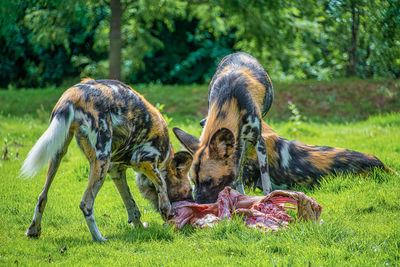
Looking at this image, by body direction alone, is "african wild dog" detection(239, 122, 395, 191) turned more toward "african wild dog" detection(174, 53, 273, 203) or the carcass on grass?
the african wild dog

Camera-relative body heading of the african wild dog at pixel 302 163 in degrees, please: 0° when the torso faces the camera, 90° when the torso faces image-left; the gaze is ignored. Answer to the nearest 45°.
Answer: approximately 90°

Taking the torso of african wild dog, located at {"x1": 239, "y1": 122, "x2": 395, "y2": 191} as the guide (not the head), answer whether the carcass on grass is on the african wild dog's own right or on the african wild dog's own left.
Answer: on the african wild dog's own left

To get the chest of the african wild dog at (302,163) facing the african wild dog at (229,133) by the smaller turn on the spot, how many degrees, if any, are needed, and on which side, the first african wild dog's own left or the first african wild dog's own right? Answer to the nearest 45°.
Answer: approximately 45° to the first african wild dog's own left

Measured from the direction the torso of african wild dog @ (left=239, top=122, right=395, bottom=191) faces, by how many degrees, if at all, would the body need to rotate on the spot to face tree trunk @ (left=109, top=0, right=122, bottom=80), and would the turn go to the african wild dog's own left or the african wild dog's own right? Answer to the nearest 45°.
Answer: approximately 45° to the african wild dog's own right

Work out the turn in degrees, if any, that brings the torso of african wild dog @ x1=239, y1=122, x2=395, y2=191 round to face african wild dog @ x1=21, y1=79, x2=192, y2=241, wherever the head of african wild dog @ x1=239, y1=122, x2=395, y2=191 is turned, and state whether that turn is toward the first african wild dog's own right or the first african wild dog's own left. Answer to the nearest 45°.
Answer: approximately 45° to the first african wild dog's own left
